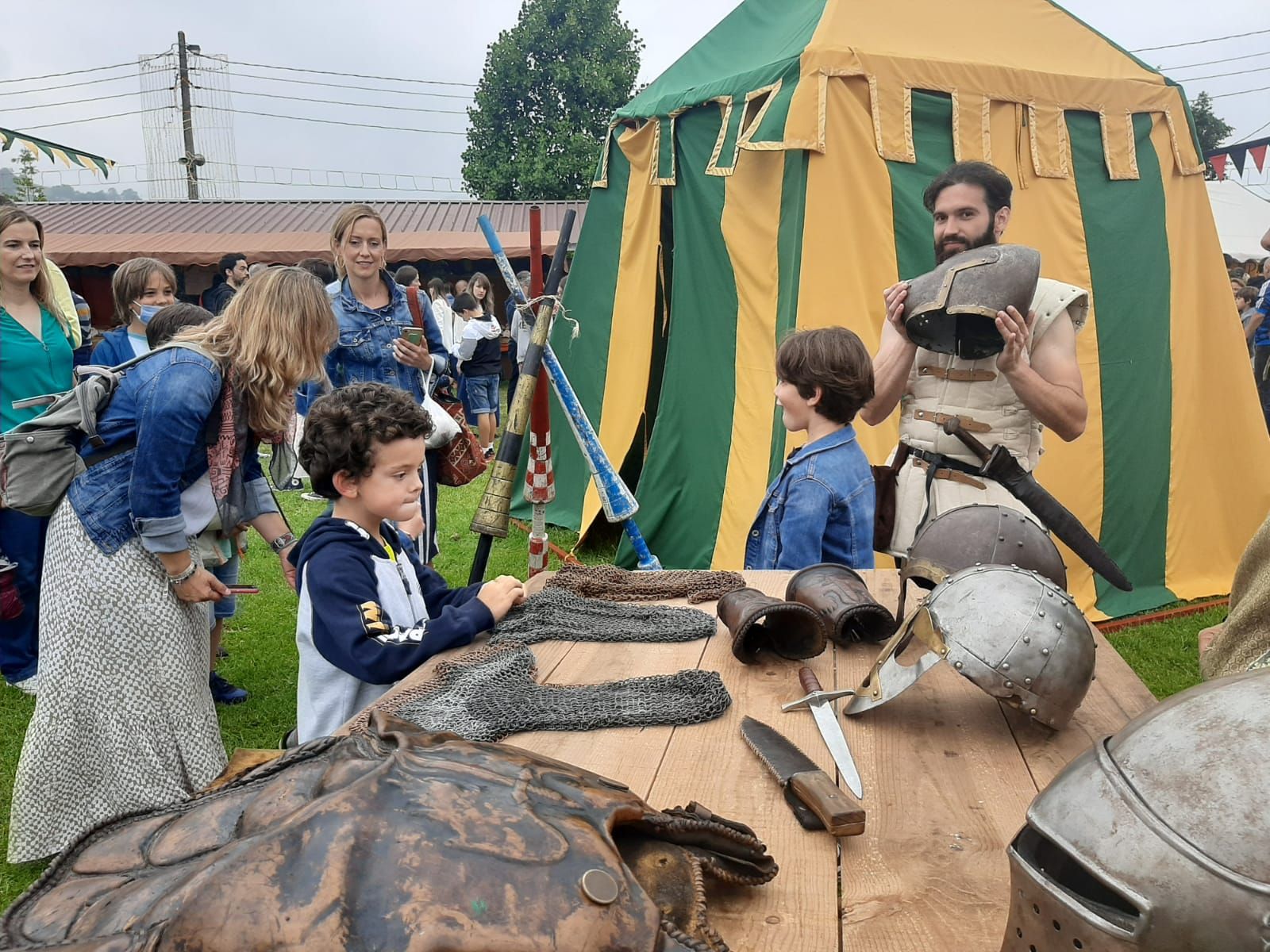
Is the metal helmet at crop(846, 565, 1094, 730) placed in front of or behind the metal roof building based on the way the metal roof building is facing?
in front

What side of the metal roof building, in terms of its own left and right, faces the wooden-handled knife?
front

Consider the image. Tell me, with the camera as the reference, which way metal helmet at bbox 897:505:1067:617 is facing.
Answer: facing to the left of the viewer

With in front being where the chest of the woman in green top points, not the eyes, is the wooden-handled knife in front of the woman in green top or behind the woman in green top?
in front

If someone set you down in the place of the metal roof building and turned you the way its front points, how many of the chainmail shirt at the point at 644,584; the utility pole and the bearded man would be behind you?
1

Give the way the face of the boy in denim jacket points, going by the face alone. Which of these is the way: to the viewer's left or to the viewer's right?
to the viewer's left

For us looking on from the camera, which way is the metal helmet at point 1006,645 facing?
facing to the left of the viewer

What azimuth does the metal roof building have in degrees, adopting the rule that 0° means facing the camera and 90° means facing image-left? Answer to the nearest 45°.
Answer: approximately 0°

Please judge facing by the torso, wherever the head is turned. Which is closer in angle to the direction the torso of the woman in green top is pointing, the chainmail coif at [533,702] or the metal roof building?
the chainmail coif

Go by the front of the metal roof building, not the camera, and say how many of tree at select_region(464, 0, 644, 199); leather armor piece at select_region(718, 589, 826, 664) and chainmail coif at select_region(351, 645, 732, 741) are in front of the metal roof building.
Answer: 2

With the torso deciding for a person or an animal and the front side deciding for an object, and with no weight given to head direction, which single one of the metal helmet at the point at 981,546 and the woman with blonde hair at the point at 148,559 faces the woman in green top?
the metal helmet

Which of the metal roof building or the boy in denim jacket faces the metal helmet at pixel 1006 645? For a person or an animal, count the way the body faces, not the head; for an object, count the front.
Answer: the metal roof building

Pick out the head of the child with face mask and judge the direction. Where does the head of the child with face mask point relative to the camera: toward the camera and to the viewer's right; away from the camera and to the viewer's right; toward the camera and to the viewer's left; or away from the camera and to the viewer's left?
toward the camera and to the viewer's right
